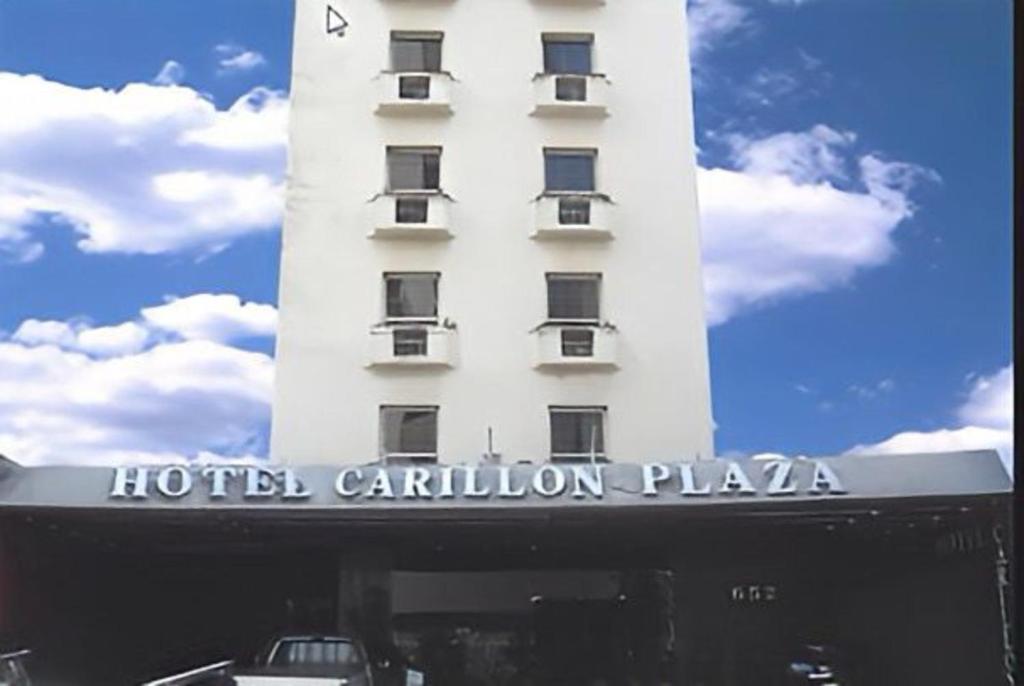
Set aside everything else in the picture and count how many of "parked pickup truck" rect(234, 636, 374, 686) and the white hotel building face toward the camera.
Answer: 1

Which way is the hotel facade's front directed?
toward the camera

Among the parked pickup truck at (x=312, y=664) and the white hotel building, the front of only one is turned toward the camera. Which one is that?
the white hotel building

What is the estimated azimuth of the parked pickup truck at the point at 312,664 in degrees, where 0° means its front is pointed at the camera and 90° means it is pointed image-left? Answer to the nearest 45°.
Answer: approximately 225°
